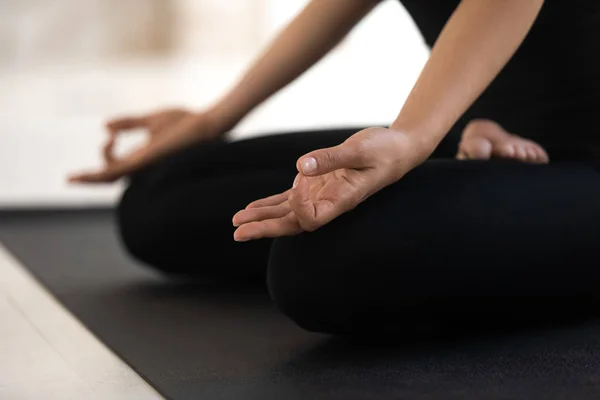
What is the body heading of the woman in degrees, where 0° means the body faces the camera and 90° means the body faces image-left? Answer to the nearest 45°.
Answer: approximately 45°
